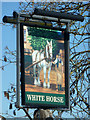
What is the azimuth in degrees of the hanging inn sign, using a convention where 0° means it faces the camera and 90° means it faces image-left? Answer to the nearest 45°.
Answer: approximately 315°
